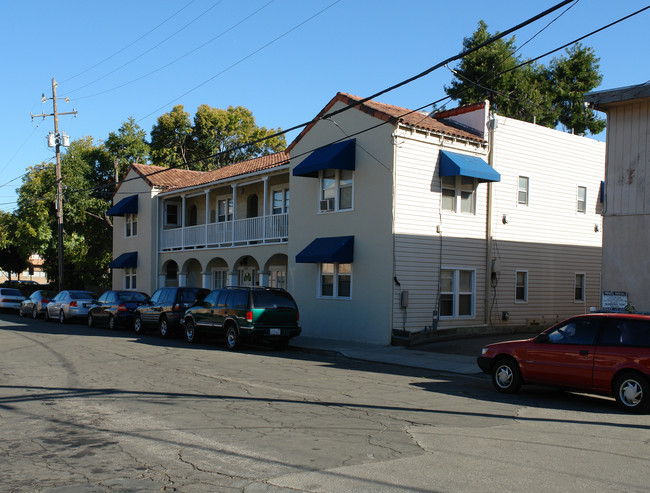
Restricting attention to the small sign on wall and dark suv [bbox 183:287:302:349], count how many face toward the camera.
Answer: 1

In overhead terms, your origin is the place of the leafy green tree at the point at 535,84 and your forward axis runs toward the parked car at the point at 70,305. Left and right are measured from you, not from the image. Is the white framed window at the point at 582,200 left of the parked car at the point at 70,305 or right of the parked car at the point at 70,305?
left

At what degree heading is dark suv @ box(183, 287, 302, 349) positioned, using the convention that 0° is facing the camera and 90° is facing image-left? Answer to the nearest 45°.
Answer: approximately 135°

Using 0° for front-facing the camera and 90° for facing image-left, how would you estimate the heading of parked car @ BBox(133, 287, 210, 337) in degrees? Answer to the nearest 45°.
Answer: approximately 135°

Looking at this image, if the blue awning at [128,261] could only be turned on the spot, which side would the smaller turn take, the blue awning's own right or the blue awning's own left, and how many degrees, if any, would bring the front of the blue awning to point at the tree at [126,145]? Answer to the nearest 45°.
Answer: approximately 135° to the blue awning's own right

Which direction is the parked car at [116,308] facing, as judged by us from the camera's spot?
facing away from the viewer and to the left of the viewer

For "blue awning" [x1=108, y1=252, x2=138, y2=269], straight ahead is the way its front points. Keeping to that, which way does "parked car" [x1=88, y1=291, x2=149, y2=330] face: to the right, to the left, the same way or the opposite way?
to the right
